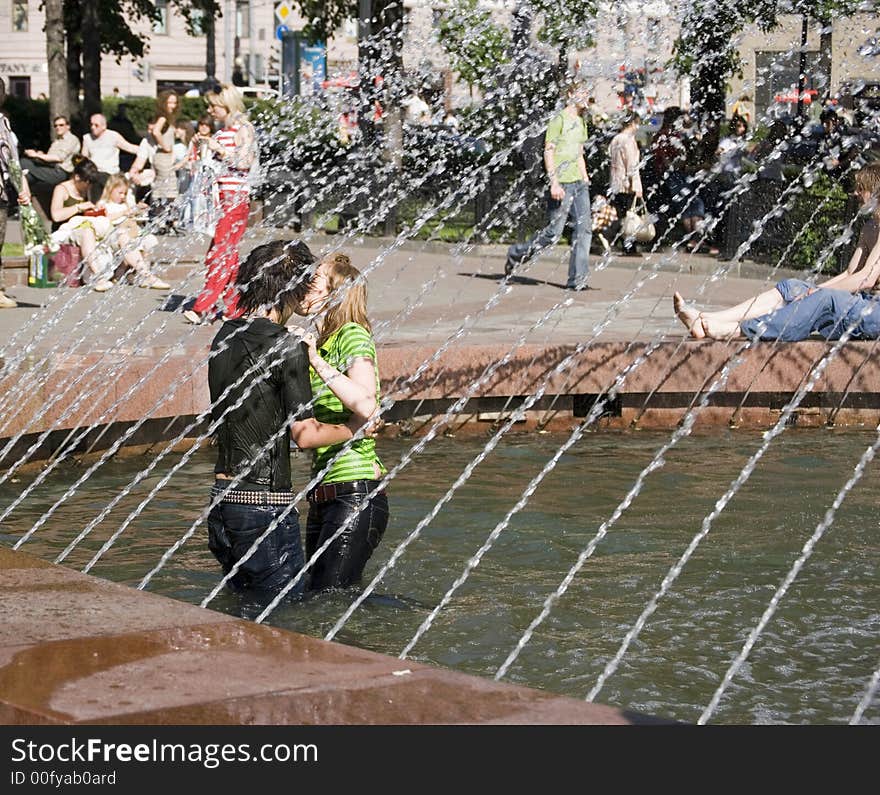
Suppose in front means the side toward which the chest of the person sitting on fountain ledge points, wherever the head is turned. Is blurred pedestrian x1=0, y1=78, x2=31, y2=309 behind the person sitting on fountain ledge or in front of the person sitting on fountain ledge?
in front

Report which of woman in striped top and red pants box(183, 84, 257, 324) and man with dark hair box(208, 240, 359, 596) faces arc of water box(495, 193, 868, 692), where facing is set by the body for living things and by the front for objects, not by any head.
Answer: the man with dark hair

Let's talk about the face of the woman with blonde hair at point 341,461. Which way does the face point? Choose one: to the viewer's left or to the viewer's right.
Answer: to the viewer's left

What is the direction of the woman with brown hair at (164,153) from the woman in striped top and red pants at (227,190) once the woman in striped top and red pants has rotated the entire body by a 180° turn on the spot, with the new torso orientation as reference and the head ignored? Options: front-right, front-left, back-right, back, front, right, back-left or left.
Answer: left

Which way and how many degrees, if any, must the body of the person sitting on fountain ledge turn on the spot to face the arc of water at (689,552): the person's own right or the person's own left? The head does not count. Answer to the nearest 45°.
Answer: approximately 90° to the person's own left

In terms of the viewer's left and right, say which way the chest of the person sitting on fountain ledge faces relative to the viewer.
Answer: facing to the left of the viewer

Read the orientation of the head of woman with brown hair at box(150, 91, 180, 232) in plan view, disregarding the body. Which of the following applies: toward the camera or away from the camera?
toward the camera

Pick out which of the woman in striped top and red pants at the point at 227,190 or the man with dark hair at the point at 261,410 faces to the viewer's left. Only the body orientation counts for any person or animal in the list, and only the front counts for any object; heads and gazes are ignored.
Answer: the woman in striped top and red pants
